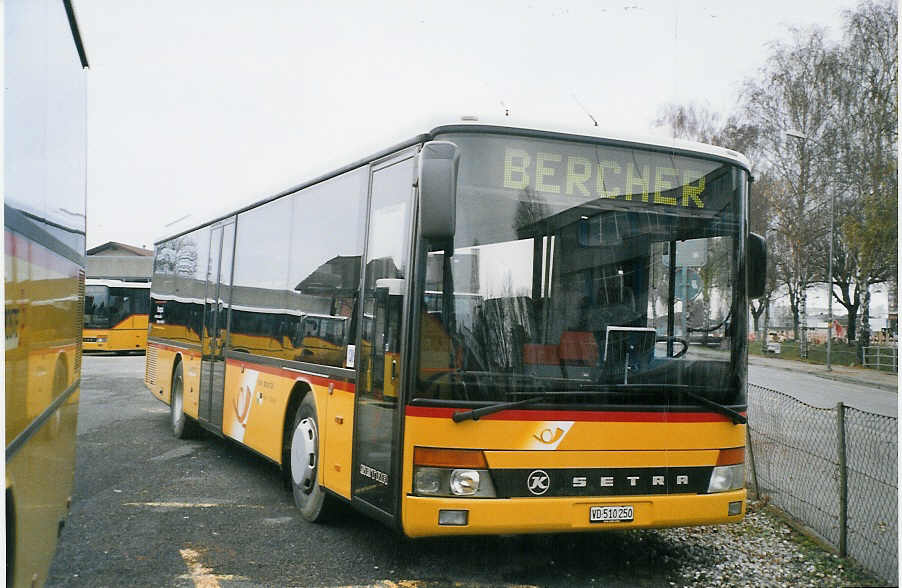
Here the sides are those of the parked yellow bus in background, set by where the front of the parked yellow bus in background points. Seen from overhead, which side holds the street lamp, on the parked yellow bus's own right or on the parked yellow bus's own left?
on the parked yellow bus's own left

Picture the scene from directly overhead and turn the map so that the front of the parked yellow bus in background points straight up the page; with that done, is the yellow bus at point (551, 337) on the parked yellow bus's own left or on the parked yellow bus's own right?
on the parked yellow bus's own left

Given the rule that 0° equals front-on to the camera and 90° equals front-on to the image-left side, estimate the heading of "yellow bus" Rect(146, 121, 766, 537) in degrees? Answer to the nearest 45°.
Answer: approximately 315°

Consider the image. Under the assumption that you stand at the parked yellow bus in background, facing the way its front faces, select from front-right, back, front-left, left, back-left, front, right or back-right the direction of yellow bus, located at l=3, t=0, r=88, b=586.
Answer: front-left

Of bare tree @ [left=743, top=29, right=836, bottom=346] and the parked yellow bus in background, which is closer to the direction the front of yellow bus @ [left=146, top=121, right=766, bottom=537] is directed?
the bare tree

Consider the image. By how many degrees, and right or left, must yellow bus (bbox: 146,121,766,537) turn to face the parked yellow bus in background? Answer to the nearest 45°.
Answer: approximately 180°

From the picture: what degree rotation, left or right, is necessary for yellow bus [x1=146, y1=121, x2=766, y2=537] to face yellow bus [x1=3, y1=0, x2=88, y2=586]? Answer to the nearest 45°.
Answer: approximately 90° to its right

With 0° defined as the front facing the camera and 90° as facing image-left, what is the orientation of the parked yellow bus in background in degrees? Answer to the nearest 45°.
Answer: approximately 45°

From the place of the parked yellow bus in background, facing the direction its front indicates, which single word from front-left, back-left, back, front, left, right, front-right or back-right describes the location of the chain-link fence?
front-left

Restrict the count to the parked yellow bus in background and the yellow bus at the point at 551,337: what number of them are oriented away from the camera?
0
